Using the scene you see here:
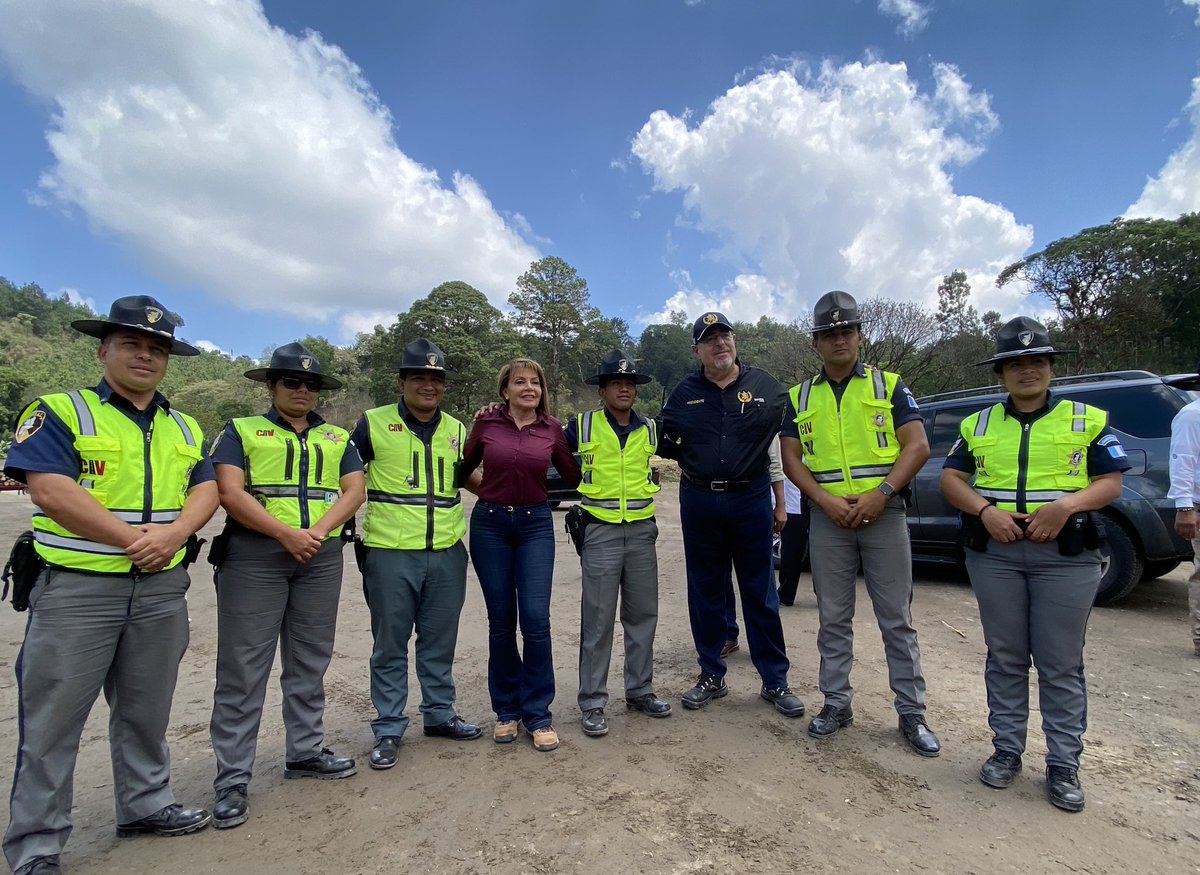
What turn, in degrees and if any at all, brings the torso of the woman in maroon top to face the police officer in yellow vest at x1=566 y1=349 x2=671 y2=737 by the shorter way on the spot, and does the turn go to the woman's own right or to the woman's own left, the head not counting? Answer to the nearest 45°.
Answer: approximately 90° to the woman's own left

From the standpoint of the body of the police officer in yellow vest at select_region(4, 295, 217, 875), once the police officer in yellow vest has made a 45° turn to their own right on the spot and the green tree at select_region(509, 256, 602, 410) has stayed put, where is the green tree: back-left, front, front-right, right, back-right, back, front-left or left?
back-left

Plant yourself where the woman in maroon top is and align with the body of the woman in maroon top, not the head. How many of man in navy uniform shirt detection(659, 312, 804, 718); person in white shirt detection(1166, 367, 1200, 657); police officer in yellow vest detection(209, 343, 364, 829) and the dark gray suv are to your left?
3

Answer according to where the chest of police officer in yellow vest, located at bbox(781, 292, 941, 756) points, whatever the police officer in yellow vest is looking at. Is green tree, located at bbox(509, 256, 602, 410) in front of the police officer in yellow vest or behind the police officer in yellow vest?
behind

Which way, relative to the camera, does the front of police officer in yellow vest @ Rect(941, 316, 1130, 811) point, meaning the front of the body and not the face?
toward the camera

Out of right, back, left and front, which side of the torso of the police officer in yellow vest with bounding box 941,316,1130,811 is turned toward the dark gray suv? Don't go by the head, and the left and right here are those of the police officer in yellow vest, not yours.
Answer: back

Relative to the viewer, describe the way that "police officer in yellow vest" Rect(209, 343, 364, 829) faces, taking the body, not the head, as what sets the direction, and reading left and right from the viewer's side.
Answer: facing the viewer and to the right of the viewer

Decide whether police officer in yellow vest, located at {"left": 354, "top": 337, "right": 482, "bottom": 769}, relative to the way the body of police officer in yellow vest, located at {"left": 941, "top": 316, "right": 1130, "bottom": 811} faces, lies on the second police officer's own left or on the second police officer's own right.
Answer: on the second police officer's own right

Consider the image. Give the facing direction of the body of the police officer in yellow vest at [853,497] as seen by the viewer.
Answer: toward the camera

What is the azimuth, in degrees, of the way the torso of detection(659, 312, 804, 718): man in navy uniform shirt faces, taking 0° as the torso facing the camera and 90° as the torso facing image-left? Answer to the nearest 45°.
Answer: approximately 0°

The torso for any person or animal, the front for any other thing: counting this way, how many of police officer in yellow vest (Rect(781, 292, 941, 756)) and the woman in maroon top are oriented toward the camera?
2
